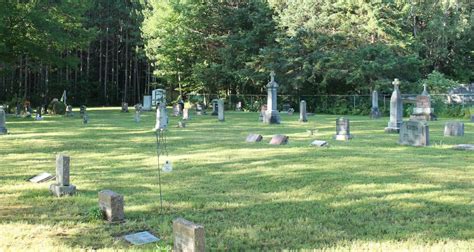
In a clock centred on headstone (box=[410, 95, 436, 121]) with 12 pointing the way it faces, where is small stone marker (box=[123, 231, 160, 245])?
The small stone marker is roughly at 12 o'clock from the headstone.

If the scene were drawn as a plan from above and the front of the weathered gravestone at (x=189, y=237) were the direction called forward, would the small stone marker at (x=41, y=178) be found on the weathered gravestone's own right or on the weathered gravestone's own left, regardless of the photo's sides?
on the weathered gravestone's own right

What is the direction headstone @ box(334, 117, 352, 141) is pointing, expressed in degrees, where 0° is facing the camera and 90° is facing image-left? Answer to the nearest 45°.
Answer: approximately 0°

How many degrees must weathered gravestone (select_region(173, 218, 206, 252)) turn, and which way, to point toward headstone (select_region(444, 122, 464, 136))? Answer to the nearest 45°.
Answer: approximately 180°

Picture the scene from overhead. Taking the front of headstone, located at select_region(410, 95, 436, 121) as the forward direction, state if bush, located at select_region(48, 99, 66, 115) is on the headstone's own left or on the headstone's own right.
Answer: on the headstone's own right

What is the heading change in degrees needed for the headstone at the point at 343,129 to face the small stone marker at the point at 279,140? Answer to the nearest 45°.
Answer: approximately 45° to its right

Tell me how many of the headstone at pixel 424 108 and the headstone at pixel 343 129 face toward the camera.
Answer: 2

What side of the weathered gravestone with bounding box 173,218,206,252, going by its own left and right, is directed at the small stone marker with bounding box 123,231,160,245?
right

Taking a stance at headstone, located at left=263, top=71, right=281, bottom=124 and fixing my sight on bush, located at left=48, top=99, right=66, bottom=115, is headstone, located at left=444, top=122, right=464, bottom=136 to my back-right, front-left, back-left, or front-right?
back-left

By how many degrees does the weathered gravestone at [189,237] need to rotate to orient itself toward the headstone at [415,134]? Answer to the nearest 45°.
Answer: approximately 180°

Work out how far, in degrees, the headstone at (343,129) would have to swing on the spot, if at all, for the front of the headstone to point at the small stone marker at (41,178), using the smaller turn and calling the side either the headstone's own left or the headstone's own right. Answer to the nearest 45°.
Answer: approximately 45° to the headstone's own right

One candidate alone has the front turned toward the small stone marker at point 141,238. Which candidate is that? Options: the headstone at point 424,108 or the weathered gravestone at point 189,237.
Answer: the headstone

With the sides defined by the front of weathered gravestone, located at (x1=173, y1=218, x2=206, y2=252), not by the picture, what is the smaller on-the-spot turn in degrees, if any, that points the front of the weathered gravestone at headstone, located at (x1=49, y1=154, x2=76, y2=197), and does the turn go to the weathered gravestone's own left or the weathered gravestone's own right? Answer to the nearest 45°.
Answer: approximately 90° to the weathered gravestone's own right
